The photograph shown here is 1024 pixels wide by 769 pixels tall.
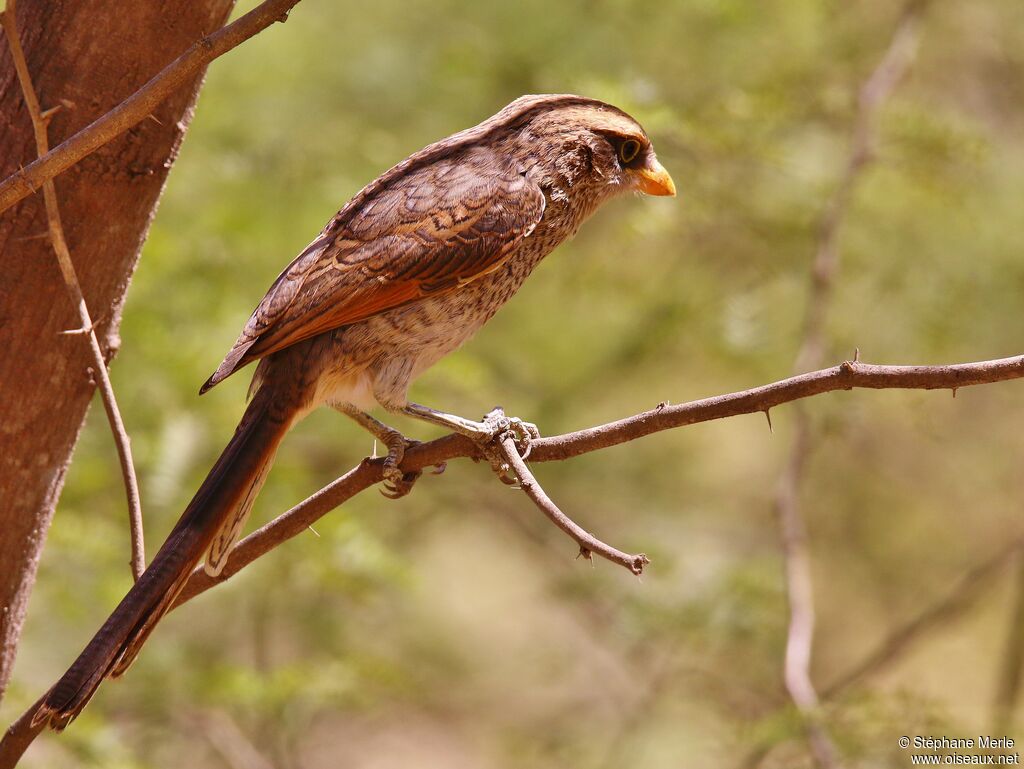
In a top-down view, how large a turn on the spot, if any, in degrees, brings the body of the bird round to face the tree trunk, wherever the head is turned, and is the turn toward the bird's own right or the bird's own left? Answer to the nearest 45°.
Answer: approximately 180°

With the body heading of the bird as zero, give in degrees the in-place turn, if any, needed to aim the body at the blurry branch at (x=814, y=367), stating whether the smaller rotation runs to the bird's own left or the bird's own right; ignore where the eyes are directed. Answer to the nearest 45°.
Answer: approximately 45° to the bird's own left

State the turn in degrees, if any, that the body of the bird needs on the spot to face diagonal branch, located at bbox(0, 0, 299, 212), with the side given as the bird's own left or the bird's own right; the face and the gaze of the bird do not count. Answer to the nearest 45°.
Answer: approximately 135° to the bird's own right

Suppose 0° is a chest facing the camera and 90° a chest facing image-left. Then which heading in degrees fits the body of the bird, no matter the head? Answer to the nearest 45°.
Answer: approximately 270°

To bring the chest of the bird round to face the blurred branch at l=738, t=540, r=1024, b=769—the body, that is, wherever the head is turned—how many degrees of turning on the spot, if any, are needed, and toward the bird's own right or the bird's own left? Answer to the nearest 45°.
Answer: approximately 45° to the bird's own left
